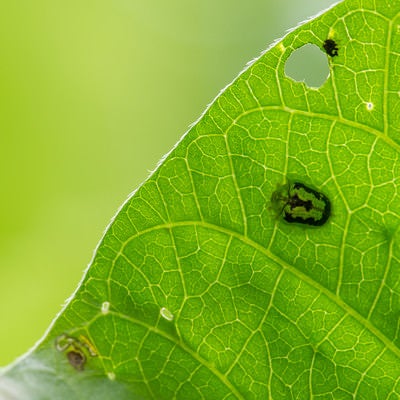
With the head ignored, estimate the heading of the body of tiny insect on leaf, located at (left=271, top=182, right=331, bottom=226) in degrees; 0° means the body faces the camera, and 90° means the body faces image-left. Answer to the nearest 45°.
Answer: approximately 90°
